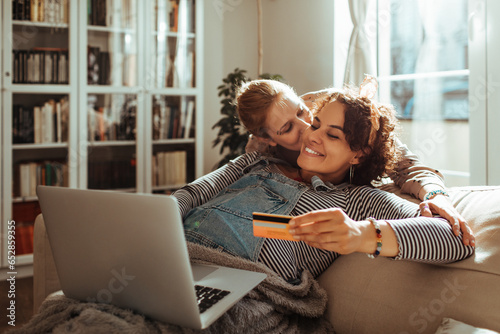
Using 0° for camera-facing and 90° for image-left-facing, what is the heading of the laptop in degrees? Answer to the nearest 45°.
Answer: approximately 225°

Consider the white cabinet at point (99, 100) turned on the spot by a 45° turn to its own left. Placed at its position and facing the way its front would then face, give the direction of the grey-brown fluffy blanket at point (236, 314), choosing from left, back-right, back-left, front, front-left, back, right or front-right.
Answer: front-right

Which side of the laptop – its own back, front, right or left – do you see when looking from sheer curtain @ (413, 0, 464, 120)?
front

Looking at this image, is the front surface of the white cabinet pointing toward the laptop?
yes

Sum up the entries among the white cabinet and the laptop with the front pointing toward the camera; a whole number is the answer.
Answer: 1

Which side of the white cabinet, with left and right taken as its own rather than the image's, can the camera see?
front

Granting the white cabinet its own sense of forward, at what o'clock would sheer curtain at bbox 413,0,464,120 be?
The sheer curtain is roughly at 10 o'clock from the white cabinet.

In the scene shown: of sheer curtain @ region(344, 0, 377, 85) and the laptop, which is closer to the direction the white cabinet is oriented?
the laptop

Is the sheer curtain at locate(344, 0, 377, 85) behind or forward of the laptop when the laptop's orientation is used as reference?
forward

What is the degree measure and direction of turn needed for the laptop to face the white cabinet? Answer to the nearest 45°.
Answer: approximately 45° to its left
